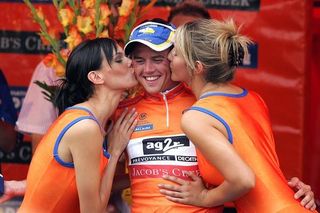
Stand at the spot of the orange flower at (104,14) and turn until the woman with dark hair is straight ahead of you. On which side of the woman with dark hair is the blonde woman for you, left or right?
left

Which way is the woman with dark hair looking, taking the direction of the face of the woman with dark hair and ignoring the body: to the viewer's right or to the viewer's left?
to the viewer's right

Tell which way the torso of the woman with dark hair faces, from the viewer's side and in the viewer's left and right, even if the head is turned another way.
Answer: facing to the right of the viewer

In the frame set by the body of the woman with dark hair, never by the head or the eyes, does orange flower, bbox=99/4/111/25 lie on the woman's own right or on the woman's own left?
on the woman's own left

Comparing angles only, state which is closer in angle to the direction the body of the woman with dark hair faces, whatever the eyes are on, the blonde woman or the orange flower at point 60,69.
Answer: the blonde woman

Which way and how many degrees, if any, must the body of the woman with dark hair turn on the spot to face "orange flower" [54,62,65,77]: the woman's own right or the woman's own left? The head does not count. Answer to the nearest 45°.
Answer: approximately 90° to the woman's own left

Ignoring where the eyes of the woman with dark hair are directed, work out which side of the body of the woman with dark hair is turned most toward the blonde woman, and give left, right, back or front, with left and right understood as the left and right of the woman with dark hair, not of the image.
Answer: front

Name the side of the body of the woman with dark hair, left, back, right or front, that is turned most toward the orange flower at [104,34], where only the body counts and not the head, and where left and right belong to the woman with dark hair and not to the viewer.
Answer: left
